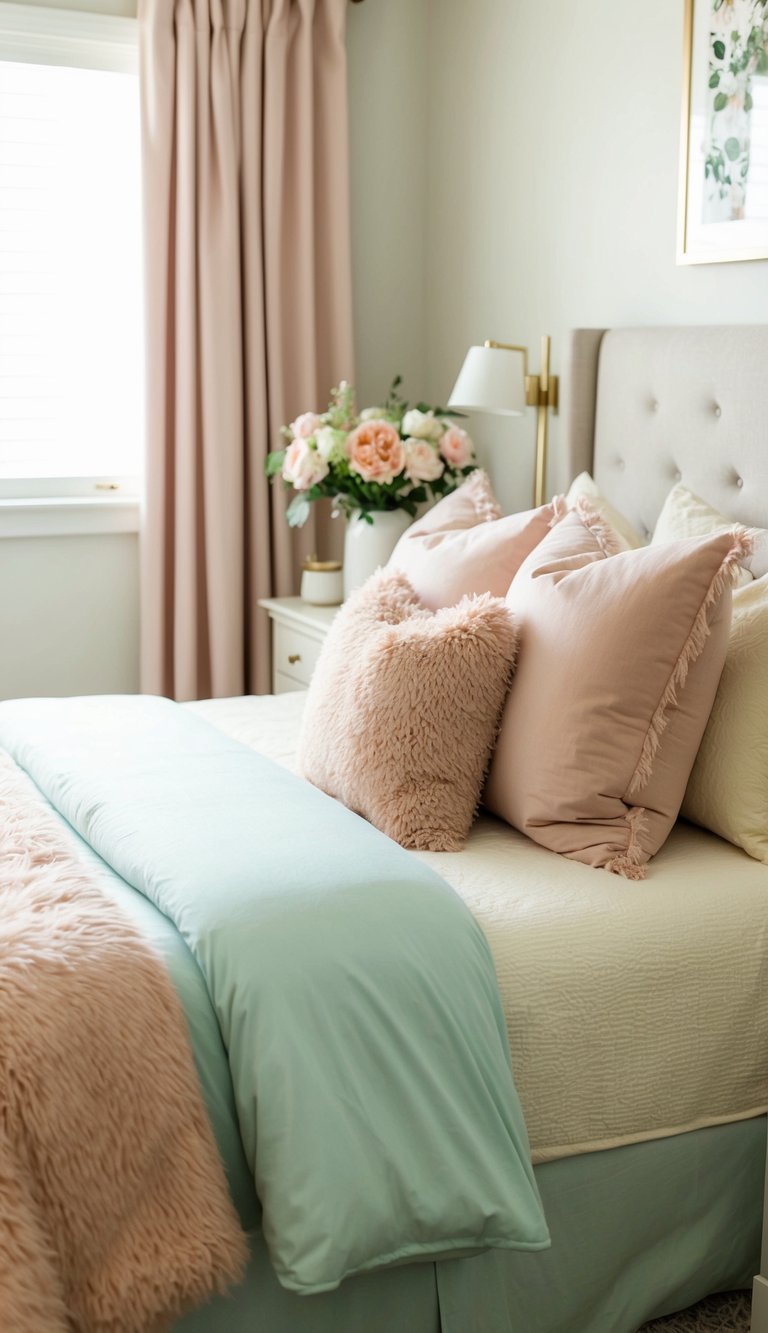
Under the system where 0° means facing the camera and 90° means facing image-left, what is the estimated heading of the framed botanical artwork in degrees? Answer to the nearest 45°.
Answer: approximately 45°

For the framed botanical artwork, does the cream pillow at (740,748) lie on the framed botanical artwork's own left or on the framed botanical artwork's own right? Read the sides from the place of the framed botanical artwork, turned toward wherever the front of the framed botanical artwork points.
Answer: on the framed botanical artwork's own left

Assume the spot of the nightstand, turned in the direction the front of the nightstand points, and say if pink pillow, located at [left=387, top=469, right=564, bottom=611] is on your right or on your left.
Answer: on your left

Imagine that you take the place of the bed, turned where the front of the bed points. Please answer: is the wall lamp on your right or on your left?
on your right

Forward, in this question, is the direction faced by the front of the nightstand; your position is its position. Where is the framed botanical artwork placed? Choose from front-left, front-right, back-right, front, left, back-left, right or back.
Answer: left

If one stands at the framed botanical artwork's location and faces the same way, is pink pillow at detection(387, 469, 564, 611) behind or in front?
in front

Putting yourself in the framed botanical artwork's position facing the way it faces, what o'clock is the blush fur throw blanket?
The blush fur throw blanket is roughly at 11 o'clock from the framed botanical artwork.

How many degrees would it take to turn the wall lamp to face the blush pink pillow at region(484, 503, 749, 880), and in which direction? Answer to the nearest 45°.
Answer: approximately 45° to its left
